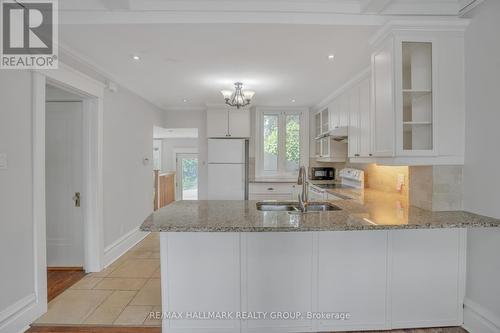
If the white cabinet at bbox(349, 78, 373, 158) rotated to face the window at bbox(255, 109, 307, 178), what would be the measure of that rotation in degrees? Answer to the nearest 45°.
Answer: approximately 45° to its right

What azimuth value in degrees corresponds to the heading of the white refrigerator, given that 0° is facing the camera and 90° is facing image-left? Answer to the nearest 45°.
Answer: approximately 0°

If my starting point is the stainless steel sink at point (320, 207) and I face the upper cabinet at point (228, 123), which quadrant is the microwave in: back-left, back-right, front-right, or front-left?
front-right

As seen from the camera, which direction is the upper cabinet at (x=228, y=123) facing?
toward the camera

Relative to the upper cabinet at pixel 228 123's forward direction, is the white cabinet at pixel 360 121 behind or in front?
in front

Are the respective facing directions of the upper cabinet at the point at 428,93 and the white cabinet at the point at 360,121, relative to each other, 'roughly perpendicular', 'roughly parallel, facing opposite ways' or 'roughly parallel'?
roughly perpendicular

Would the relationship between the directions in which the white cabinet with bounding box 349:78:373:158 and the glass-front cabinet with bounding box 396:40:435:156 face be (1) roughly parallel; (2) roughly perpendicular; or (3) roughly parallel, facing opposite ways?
roughly perpendicular

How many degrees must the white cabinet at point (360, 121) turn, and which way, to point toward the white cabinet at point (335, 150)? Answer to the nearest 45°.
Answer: approximately 90° to its right

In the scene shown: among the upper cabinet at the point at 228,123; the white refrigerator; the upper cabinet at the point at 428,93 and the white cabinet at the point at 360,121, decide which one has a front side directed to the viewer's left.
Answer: the white cabinet

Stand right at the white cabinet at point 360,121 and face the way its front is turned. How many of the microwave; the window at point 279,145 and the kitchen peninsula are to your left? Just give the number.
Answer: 1

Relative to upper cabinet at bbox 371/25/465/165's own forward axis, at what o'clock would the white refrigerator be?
The white refrigerator is roughly at 4 o'clock from the upper cabinet.

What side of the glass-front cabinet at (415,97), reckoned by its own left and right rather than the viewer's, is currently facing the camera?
front

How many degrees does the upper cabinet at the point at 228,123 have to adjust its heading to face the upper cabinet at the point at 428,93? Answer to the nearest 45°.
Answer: approximately 45° to its left

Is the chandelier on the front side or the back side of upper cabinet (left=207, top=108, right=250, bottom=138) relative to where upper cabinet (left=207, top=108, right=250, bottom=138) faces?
on the front side

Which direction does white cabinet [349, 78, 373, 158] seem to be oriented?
to the viewer's left

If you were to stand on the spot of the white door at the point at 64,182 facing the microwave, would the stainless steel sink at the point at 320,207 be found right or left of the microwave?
right
